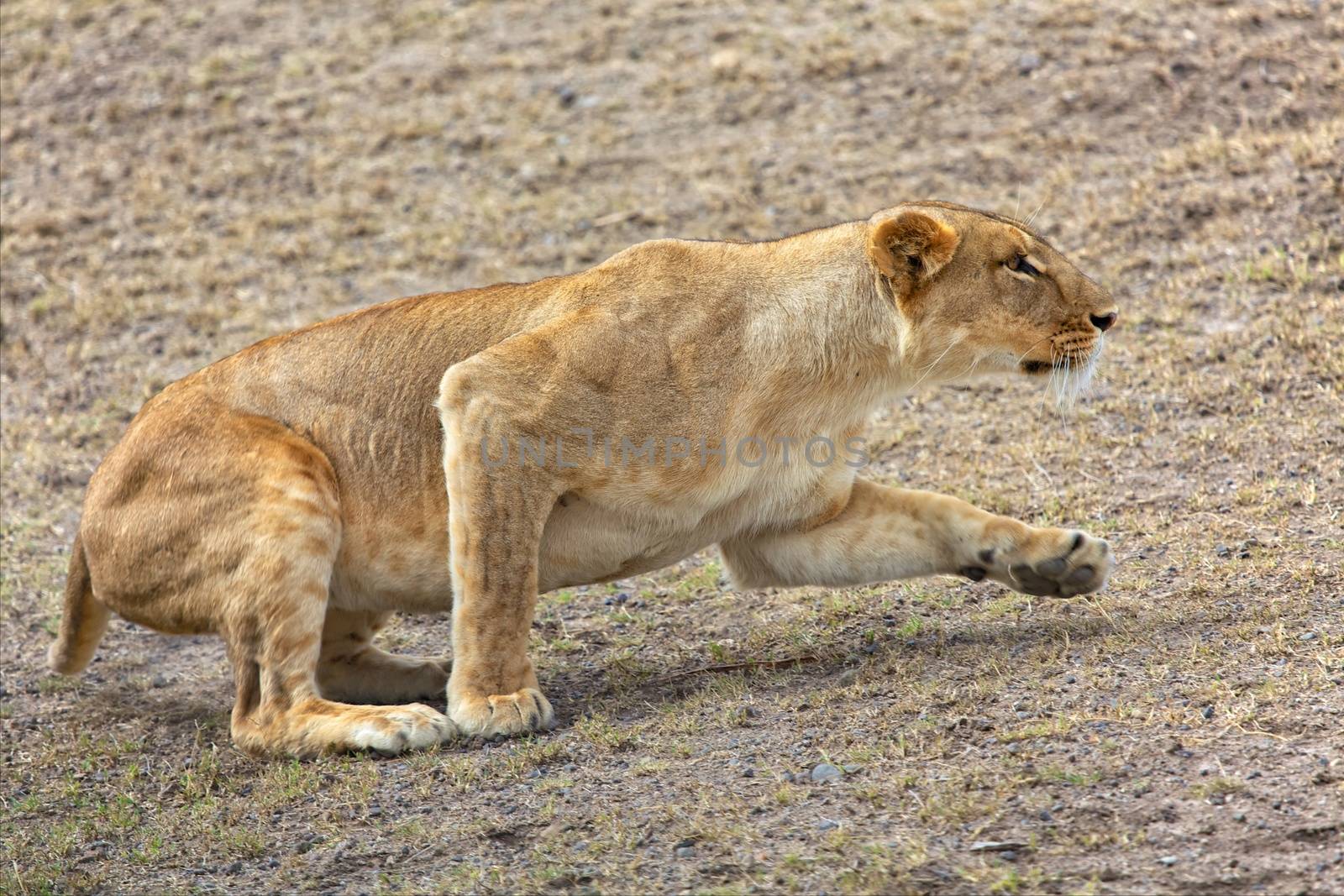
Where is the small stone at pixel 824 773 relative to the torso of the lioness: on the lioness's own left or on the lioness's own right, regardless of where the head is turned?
on the lioness's own right

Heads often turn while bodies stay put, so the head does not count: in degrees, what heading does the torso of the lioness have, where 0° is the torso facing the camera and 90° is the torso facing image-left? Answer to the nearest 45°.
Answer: approximately 270°
